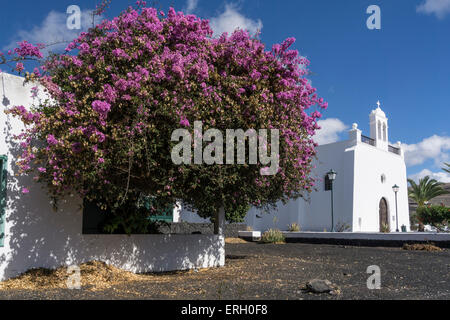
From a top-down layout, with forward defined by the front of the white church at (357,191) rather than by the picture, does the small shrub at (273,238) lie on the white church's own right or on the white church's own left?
on the white church's own right

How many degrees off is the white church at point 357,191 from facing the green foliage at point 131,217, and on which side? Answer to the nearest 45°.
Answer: approximately 45° to its right

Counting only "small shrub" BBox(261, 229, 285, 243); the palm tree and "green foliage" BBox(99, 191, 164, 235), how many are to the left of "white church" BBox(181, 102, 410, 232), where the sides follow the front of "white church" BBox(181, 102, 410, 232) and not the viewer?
1

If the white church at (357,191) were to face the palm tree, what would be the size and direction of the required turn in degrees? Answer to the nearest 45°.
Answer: approximately 90° to its left

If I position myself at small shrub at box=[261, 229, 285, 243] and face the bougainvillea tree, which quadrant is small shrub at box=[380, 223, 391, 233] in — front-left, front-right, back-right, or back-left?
back-left

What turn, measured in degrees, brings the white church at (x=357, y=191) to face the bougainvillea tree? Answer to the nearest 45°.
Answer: approximately 45° to its right

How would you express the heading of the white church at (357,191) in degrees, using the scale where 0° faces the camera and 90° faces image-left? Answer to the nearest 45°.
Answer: approximately 315°

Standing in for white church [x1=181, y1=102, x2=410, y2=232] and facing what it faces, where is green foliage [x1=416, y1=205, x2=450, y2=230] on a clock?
The green foliage is roughly at 11 o'clock from the white church.

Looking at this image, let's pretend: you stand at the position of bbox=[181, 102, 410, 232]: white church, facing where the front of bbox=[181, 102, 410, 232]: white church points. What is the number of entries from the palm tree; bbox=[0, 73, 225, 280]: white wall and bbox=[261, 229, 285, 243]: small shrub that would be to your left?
1
